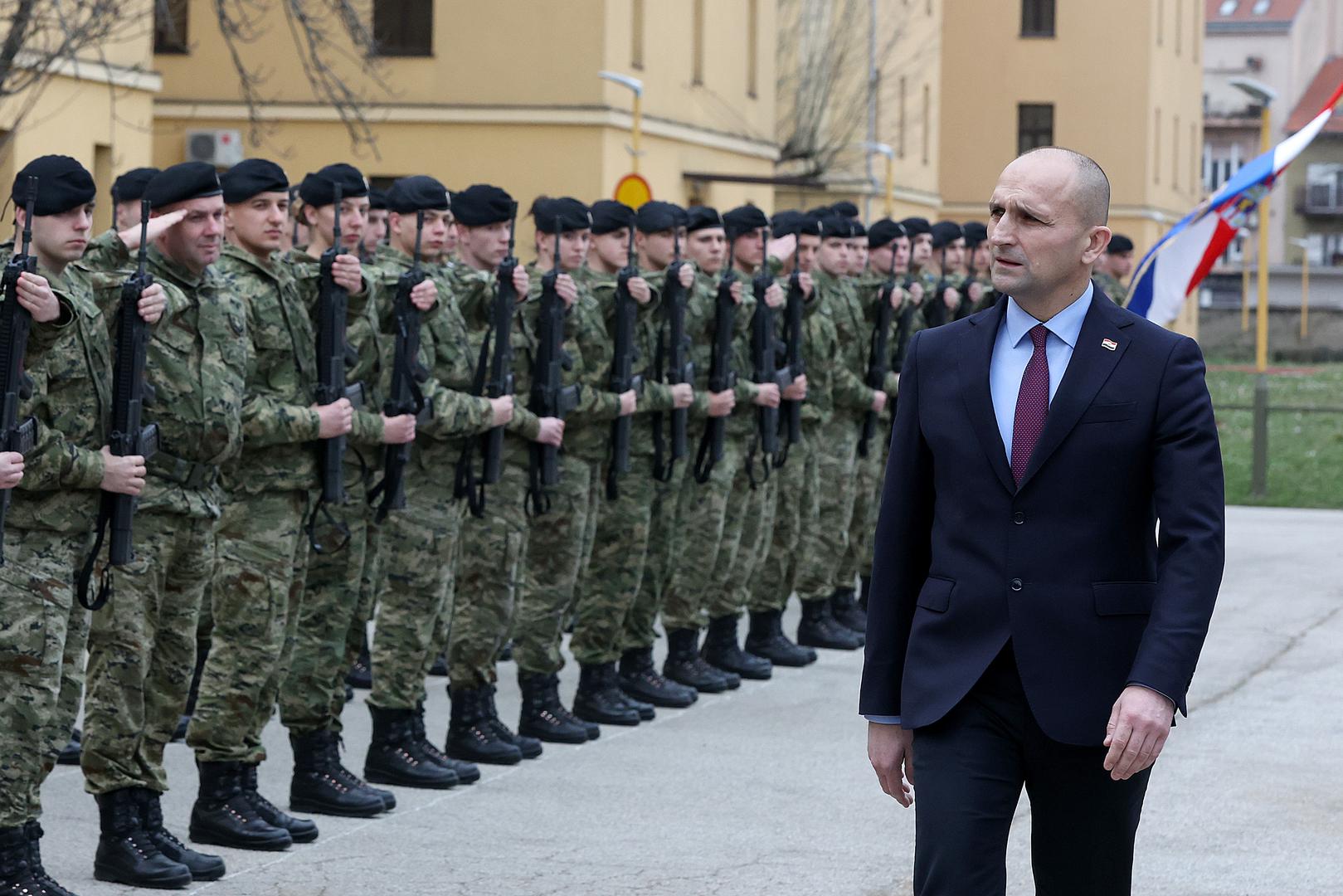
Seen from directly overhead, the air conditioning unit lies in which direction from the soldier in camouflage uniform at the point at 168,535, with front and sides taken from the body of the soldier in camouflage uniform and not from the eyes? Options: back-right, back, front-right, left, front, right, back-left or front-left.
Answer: back-left

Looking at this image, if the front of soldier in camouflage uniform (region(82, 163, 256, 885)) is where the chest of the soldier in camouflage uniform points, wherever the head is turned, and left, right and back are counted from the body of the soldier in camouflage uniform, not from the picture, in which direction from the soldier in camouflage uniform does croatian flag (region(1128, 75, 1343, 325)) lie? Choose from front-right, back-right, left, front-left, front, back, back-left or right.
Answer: left

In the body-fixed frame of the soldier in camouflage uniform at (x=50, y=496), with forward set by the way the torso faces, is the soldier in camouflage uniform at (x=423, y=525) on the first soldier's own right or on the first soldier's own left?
on the first soldier's own left

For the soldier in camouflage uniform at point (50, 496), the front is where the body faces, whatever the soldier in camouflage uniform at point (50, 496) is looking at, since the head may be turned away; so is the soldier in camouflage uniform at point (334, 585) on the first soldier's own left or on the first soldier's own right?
on the first soldier's own left

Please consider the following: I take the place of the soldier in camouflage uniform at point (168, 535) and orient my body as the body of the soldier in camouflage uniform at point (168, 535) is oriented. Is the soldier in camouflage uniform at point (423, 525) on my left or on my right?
on my left

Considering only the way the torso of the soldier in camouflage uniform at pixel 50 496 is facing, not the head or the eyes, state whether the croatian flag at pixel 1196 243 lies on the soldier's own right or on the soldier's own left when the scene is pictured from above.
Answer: on the soldier's own left

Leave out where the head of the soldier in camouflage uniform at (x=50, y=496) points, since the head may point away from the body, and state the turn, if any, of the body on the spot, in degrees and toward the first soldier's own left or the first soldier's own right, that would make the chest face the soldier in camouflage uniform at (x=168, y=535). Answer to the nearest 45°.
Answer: approximately 90° to the first soldier's own left

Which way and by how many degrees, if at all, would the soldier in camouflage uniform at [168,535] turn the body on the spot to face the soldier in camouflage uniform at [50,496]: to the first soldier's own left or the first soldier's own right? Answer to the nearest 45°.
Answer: approximately 90° to the first soldier's own right

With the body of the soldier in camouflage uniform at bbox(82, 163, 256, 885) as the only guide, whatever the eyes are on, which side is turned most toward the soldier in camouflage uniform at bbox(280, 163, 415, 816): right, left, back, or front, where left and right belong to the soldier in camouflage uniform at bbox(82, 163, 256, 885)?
left

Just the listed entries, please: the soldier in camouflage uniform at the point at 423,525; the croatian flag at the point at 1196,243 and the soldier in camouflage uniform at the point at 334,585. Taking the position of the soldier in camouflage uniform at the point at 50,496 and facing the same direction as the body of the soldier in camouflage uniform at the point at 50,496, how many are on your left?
3

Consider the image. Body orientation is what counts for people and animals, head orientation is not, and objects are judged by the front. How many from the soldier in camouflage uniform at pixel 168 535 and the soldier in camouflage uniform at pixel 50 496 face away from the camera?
0

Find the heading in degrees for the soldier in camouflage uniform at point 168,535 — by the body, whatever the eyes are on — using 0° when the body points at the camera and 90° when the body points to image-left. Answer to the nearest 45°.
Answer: approximately 315°

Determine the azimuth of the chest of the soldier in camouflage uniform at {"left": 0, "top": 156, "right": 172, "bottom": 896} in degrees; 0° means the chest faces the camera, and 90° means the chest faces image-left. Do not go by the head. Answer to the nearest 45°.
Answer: approximately 315°
